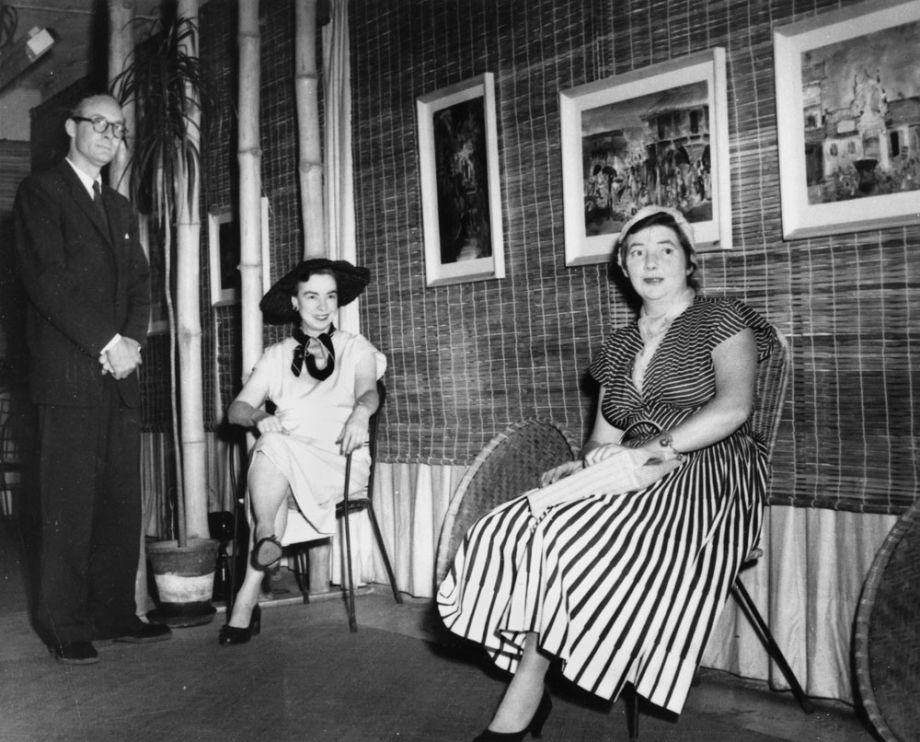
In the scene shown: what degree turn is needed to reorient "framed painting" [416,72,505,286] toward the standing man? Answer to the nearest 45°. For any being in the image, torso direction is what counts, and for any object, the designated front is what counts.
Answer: approximately 45° to its right

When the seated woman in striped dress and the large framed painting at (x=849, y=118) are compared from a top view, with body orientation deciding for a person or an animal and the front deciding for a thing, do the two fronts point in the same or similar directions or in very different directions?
same or similar directions

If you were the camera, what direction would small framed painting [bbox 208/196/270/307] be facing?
facing the viewer and to the left of the viewer

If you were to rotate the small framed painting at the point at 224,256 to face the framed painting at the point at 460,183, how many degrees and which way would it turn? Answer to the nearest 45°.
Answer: approximately 90° to its left

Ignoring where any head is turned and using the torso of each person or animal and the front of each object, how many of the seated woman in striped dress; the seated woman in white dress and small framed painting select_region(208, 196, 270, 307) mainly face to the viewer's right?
0

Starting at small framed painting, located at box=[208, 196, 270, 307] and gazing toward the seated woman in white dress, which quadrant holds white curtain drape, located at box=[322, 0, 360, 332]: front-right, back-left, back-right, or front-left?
front-left

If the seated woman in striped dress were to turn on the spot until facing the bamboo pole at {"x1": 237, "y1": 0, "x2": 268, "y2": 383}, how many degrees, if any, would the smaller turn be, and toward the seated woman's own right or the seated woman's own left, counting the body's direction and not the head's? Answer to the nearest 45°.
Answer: approximately 90° to the seated woman's own right

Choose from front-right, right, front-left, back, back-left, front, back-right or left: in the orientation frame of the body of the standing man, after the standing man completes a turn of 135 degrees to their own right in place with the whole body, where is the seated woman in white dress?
back

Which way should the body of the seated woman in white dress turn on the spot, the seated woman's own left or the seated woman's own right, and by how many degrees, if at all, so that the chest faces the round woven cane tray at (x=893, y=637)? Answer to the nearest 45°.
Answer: approximately 90° to the seated woman's own left

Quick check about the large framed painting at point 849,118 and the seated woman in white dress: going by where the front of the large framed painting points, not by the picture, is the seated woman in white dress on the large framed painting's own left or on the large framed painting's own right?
on the large framed painting's own right

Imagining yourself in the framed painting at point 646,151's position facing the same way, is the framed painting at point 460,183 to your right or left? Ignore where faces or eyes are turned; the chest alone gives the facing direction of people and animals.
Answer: on your right

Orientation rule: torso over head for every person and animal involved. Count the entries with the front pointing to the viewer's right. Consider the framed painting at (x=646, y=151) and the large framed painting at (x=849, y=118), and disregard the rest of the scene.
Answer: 0

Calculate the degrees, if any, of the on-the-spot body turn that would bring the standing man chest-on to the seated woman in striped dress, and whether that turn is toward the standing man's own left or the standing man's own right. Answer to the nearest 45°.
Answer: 0° — they already face them

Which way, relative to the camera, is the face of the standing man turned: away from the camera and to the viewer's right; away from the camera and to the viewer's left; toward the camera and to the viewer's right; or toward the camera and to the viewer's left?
toward the camera and to the viewer's right

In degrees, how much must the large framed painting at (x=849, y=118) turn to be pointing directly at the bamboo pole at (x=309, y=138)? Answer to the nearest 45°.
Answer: approximately 45° to its right

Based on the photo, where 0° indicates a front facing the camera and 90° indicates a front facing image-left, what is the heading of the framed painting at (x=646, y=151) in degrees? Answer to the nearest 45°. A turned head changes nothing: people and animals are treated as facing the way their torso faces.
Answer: approximately 45°

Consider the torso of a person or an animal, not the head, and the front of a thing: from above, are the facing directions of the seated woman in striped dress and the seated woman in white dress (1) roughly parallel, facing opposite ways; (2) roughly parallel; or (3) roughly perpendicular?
roughly parallel
